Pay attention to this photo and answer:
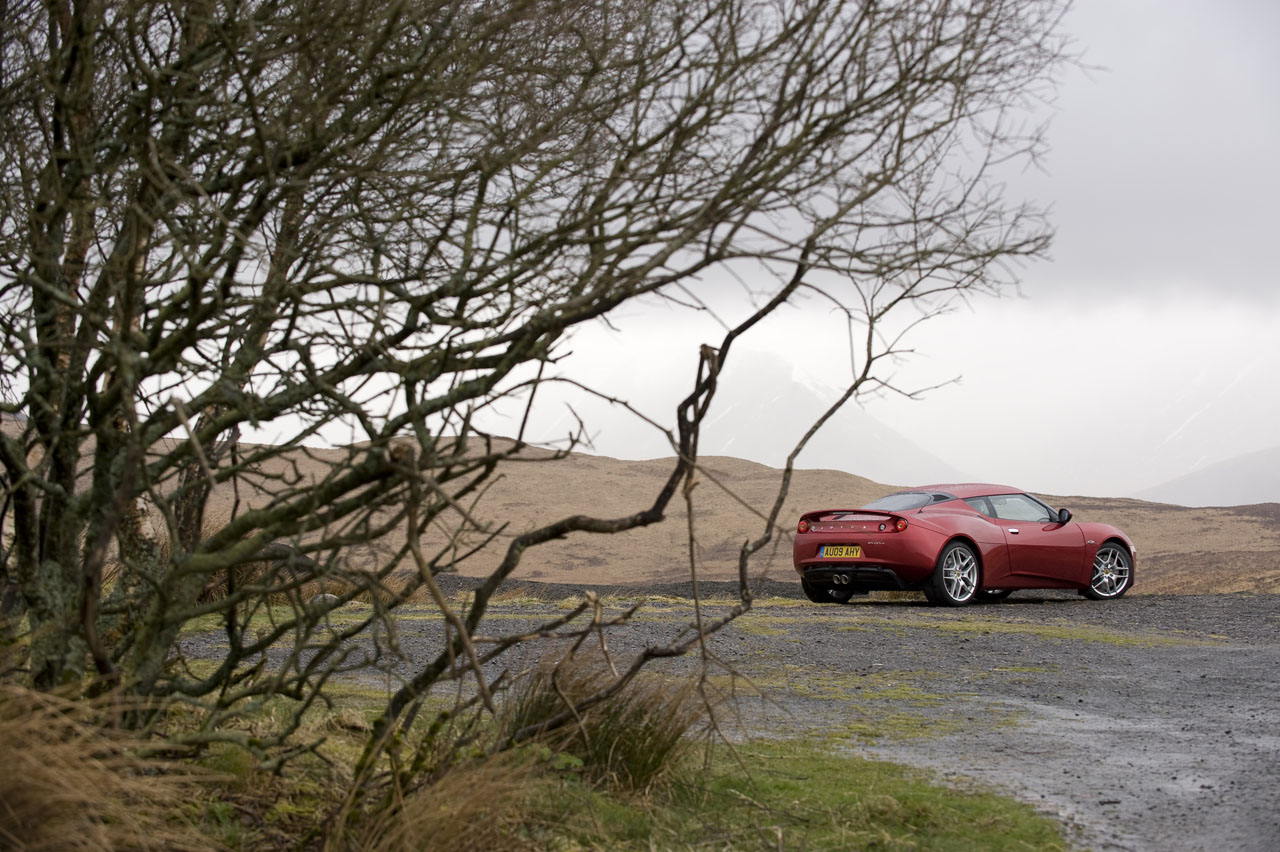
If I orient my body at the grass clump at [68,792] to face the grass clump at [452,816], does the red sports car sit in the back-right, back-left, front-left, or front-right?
front-left

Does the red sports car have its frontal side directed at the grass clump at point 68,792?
no

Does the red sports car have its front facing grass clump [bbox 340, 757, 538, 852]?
no

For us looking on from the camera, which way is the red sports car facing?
facing away from the viewer and to the right of the viewer

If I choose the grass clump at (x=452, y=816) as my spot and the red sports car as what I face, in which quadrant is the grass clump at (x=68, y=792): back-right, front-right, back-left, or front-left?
back-left

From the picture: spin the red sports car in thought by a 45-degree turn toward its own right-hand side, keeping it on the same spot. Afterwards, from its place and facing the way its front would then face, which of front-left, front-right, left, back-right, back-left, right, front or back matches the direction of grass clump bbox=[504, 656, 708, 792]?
right
